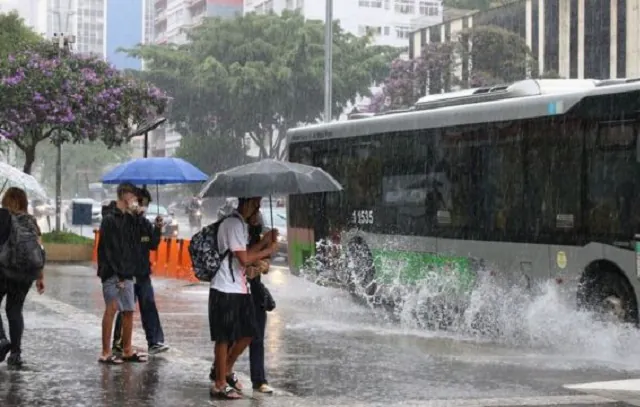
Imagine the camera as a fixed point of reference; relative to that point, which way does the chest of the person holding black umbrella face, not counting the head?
to the viewer's right

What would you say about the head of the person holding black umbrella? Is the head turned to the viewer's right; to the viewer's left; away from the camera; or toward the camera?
to the viewer's right

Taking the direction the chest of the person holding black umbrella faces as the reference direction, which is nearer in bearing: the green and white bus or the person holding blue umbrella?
the green and white bus
